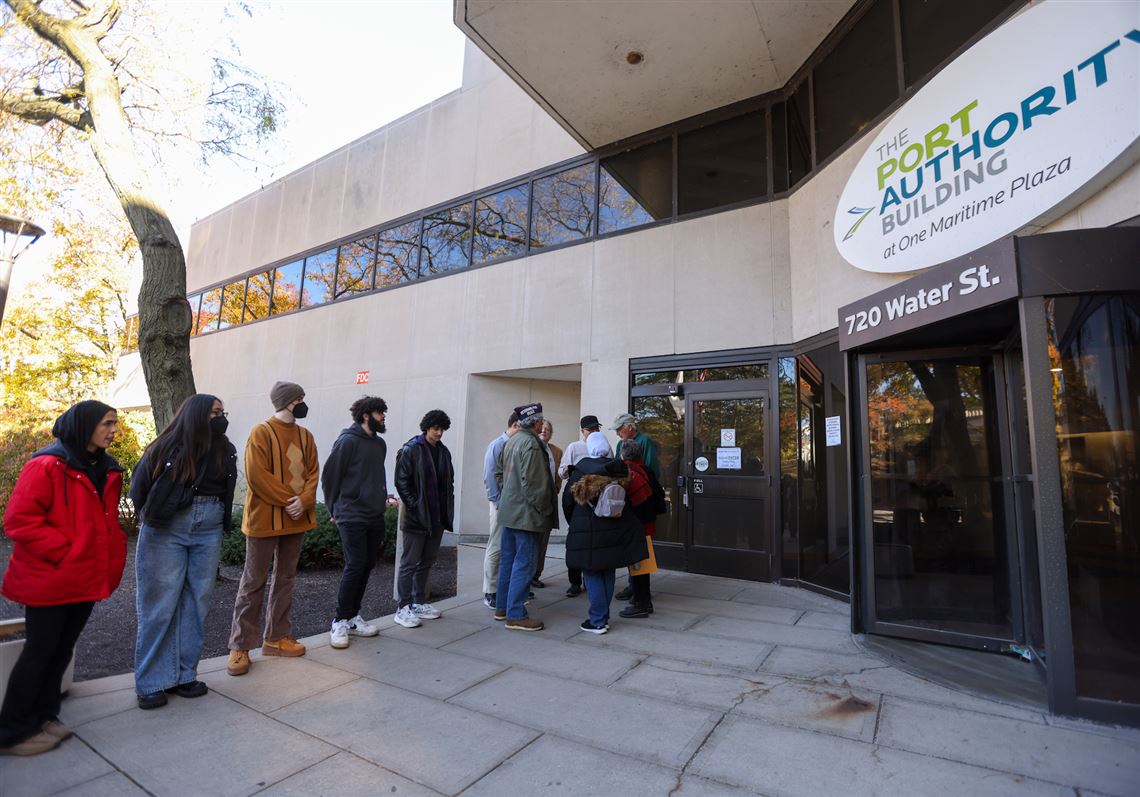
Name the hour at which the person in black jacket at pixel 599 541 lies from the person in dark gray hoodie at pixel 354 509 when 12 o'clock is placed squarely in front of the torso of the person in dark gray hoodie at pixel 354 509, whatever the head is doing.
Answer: the person in black jacket at pixel 599 541 is roughly at 11 o'clock from the person in dark gray hoodie at pixel 354 509.

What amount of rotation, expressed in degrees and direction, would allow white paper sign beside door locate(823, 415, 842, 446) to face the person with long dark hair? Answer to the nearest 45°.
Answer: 0° — it already faces them

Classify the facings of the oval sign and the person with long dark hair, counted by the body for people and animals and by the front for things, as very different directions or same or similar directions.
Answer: very different directions

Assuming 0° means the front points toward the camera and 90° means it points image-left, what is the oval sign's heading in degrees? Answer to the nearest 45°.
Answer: approximately 45°

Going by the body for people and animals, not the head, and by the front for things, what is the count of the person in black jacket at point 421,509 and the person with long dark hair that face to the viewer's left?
0

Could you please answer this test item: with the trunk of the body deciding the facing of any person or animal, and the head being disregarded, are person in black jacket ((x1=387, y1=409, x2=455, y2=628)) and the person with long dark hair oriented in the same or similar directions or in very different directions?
same or similar directions

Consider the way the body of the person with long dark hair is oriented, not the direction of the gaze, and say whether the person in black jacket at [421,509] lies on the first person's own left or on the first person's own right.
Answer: on the first person's own left

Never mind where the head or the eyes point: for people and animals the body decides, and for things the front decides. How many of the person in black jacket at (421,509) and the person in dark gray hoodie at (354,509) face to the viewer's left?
0

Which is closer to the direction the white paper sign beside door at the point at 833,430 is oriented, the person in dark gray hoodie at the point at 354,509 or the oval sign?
the person in dark gray hoodie

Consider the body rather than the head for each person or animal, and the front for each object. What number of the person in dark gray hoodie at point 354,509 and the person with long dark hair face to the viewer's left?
0

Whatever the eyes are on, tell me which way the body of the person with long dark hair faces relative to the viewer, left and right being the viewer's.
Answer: facing the viewer and to the right of the viewer

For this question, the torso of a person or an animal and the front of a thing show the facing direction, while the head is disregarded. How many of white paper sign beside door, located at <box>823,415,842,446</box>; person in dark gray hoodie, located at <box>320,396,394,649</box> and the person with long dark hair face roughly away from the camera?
0

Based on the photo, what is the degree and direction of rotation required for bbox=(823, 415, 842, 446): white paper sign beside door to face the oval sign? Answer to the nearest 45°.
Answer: approximately 90° to its left

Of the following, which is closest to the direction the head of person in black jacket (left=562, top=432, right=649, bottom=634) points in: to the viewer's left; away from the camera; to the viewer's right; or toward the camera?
away from the camera

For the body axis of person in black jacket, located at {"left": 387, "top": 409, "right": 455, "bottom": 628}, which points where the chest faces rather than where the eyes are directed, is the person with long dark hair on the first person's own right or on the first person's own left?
on the first person's own right

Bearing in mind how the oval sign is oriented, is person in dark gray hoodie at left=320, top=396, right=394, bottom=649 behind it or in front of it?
in front

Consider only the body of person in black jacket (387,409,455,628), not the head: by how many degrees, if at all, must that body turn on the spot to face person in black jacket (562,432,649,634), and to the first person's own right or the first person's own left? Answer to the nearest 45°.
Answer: approximately 45° to the first person's own left

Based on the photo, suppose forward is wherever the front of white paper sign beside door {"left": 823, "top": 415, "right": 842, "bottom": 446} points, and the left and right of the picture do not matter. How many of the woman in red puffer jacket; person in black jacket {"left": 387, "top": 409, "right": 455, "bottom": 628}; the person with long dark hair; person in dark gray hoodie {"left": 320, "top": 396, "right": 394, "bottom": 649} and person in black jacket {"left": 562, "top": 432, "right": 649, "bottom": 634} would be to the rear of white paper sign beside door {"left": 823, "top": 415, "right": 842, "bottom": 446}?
0
